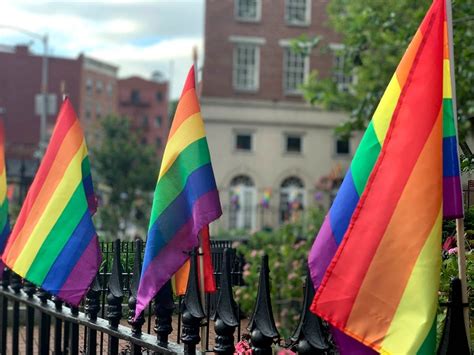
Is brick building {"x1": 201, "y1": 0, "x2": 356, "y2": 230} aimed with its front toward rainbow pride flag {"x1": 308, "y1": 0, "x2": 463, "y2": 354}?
yes

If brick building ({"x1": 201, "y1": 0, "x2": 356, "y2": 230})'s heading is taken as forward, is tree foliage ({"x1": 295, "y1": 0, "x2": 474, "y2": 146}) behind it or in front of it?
in front

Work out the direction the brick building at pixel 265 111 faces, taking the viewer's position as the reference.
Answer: facing the viewer

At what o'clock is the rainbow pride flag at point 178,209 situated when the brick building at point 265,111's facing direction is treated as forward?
The rainbow pride flag is roughly at 12 o'clock from the brick building.

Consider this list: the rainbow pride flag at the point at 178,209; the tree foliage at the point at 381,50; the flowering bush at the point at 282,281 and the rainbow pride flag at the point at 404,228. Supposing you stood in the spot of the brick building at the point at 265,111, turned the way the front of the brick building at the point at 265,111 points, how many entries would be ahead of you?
4

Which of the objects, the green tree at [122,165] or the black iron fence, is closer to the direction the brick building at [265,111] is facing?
the black iron fence

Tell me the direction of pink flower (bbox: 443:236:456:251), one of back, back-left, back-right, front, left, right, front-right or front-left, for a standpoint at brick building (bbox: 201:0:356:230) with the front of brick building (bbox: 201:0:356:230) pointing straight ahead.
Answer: front

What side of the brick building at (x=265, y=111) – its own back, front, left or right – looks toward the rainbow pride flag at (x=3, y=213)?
front

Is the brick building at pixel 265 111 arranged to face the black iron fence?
yes

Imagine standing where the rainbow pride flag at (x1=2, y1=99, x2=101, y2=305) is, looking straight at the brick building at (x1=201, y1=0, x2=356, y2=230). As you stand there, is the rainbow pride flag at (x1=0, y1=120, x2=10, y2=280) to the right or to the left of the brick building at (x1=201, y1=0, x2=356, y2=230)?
left

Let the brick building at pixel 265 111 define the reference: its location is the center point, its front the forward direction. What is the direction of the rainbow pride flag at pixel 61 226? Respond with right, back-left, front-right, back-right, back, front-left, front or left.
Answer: front

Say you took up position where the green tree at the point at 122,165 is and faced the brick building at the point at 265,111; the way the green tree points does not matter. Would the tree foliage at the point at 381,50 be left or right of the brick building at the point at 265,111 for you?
right
